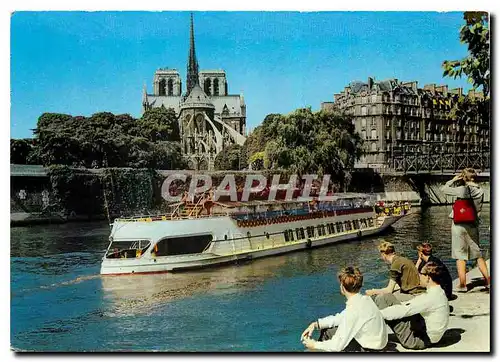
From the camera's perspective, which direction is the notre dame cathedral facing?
away from the camera

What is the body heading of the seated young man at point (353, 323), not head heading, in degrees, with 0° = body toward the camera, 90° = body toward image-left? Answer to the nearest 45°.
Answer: approximately 135°

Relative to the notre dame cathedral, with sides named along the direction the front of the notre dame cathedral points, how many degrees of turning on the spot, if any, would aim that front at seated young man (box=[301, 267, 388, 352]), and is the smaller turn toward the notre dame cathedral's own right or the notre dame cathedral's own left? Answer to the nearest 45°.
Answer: approximately 135° to the notre dame cathedral's own right

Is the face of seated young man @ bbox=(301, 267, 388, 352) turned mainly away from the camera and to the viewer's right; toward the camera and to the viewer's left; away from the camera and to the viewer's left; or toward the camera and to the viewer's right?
away from the camera and to the viewer's left
